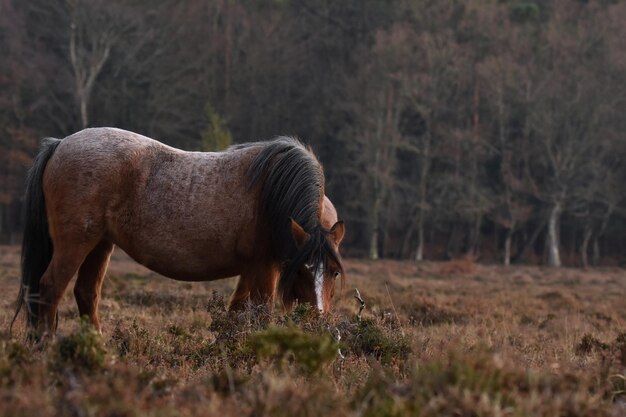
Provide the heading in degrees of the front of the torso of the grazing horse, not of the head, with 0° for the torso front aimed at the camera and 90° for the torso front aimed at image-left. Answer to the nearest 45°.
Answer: approximately 270°

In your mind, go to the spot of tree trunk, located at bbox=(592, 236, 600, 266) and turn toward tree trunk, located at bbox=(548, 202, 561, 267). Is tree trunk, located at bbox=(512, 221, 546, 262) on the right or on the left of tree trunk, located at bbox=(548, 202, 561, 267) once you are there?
right

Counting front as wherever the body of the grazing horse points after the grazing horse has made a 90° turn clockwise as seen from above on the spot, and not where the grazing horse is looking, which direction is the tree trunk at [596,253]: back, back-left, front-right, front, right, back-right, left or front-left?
back-left
